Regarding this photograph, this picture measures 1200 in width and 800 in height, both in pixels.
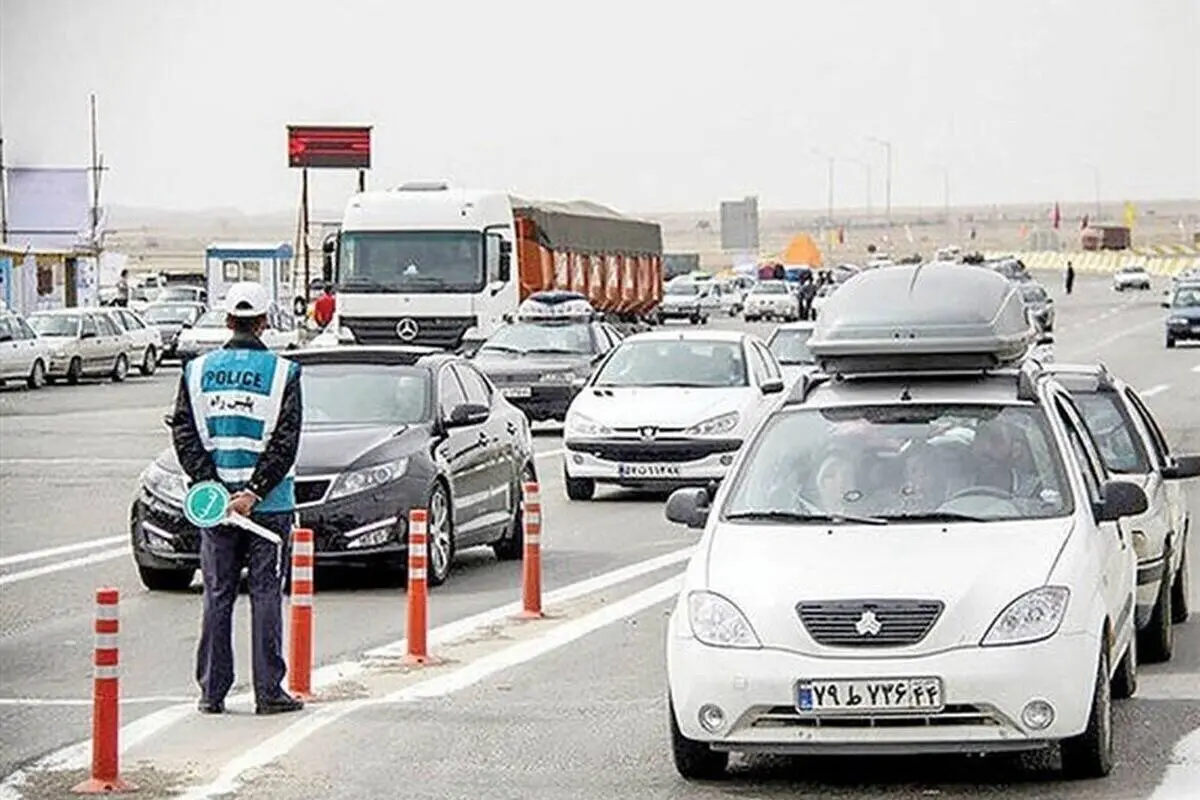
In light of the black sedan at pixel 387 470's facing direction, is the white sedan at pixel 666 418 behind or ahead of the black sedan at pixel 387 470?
behind

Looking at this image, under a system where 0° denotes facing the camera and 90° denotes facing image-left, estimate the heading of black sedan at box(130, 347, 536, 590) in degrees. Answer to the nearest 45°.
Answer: approximately 45°

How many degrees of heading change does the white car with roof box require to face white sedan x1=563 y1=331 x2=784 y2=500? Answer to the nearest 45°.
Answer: approximately 180°

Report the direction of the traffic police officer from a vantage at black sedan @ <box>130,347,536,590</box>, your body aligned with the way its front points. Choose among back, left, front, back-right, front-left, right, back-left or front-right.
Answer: front-left

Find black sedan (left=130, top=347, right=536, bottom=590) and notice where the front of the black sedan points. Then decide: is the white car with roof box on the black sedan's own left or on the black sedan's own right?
on the black sedan's own left

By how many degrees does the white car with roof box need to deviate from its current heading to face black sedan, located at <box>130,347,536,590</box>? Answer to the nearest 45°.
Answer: approximately 135° to its right

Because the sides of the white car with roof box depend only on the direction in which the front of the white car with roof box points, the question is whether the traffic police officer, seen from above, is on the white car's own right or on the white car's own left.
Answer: on the white car's own right

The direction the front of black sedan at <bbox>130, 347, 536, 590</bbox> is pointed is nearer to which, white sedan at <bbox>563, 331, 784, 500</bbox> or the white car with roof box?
the white car with roof box

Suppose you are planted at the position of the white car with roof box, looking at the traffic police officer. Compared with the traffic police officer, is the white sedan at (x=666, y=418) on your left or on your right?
right

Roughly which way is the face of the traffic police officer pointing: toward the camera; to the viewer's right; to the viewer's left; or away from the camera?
away from the camera
